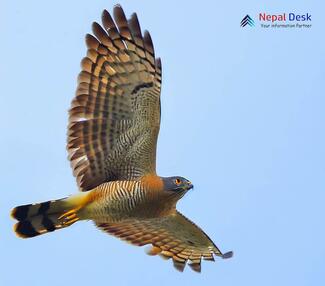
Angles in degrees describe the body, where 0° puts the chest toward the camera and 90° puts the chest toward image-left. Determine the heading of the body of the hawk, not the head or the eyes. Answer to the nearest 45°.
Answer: approximately 270°
